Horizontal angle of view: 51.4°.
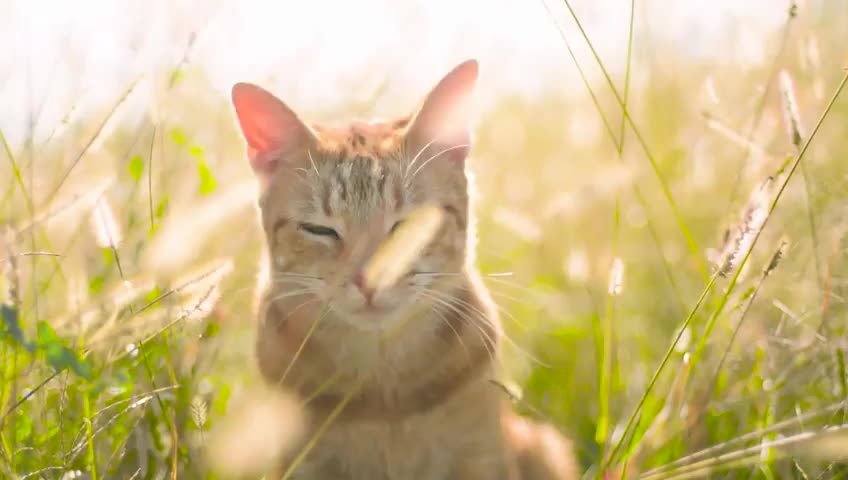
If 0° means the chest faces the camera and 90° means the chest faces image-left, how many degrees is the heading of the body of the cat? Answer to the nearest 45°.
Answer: approximately 0°
